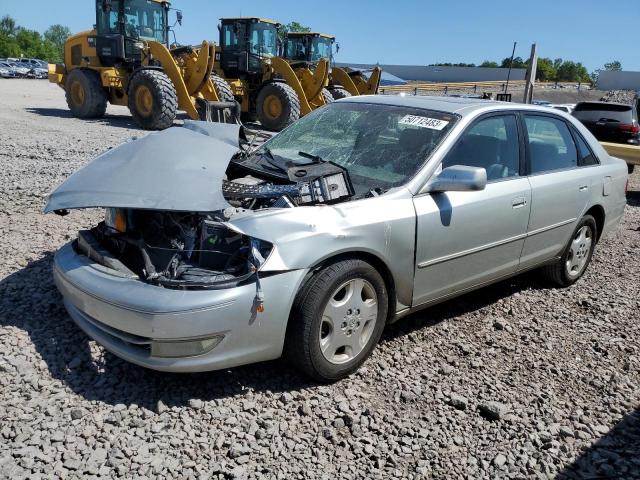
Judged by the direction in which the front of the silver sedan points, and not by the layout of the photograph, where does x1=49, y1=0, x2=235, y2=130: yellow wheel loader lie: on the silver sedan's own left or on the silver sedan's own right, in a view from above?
on the silver sedan's own right

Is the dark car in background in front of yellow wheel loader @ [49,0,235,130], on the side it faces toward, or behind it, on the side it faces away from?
in front

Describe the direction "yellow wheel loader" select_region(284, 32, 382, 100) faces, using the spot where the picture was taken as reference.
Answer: facing the viewer and to the right of the viewer

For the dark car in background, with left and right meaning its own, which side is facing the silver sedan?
back

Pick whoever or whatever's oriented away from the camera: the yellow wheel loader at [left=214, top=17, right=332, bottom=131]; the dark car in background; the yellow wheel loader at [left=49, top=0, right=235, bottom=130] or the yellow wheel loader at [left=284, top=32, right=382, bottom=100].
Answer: the dark car in background

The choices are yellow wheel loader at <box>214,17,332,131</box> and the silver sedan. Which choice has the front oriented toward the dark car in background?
the yellow wheel loader

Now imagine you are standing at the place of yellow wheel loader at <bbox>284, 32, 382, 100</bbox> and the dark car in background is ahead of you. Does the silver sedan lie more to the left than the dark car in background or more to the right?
right

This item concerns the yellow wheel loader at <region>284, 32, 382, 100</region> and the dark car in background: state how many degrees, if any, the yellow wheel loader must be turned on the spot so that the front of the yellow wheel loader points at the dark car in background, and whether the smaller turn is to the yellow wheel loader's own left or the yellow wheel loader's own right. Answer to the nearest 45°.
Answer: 0° — it already faces it

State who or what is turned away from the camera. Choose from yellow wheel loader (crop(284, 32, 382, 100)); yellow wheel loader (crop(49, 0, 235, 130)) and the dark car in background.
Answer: the dark car in background

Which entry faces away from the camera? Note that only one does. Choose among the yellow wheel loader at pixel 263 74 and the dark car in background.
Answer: the dark car in background

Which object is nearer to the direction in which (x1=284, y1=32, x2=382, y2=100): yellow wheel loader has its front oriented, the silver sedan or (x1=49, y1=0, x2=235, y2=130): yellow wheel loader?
the silver sedan

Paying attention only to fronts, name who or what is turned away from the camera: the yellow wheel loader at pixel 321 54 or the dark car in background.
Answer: the dark car in background

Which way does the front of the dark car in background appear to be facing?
away from the camera

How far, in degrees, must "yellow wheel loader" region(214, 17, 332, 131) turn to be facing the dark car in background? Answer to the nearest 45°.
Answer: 0° — it already faces it
